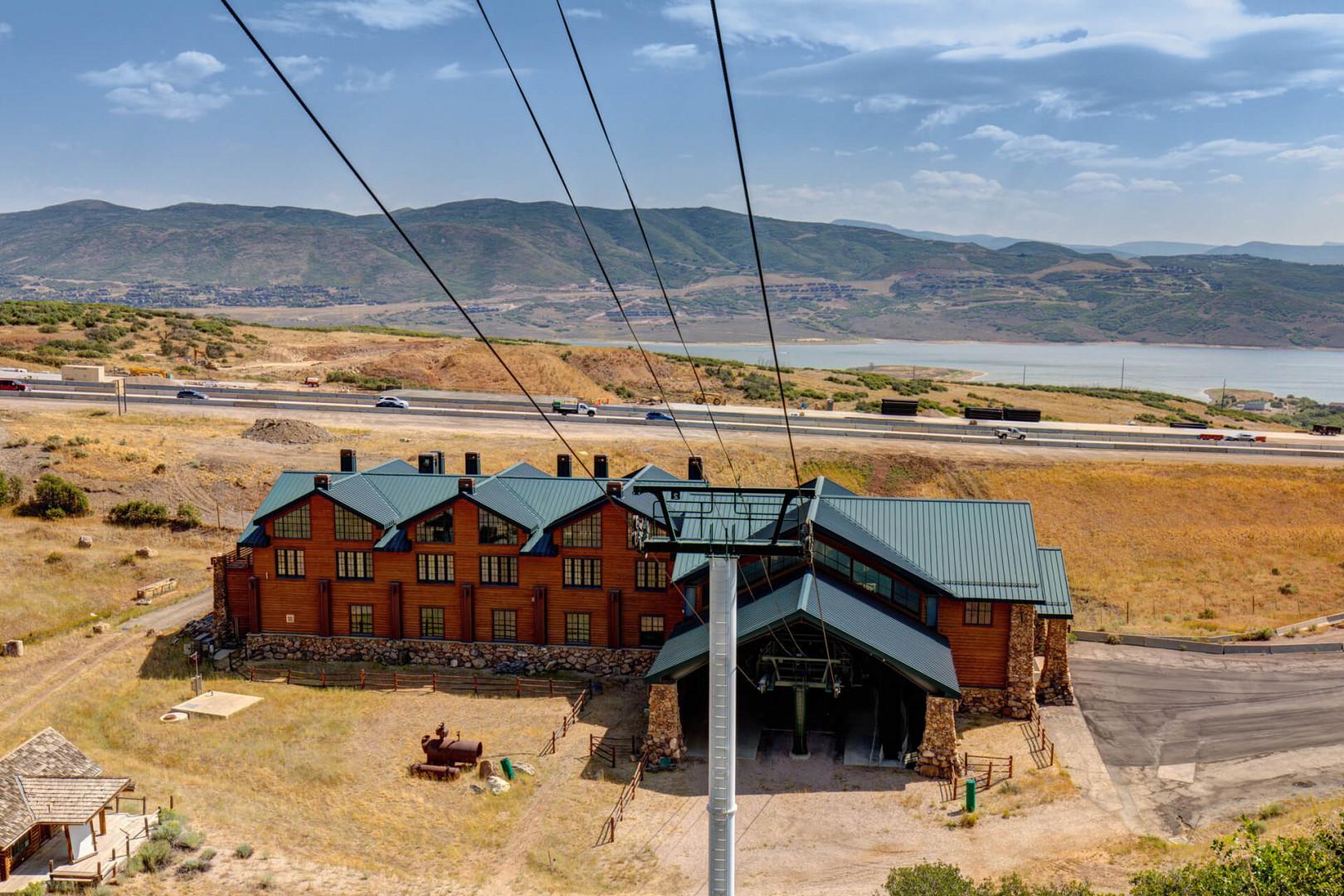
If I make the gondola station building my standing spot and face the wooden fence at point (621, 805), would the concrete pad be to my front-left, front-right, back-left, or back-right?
front-right

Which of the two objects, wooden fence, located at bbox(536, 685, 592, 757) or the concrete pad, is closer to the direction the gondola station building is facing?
the wooden fence

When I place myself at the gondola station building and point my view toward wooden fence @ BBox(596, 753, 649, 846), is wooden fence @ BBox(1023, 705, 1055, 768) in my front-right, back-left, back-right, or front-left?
front-left

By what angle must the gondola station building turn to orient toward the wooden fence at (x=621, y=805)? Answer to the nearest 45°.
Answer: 0° — it already faces it

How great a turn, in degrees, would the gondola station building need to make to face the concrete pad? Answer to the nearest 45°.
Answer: approximately 90° to its right

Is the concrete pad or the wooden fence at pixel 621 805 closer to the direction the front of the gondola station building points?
the wooden fence

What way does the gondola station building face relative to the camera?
toward the camera

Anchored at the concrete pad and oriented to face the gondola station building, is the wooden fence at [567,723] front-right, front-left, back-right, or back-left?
front-right

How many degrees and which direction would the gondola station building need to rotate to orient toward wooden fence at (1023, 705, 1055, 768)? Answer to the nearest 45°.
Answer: approximately 45° to its left
